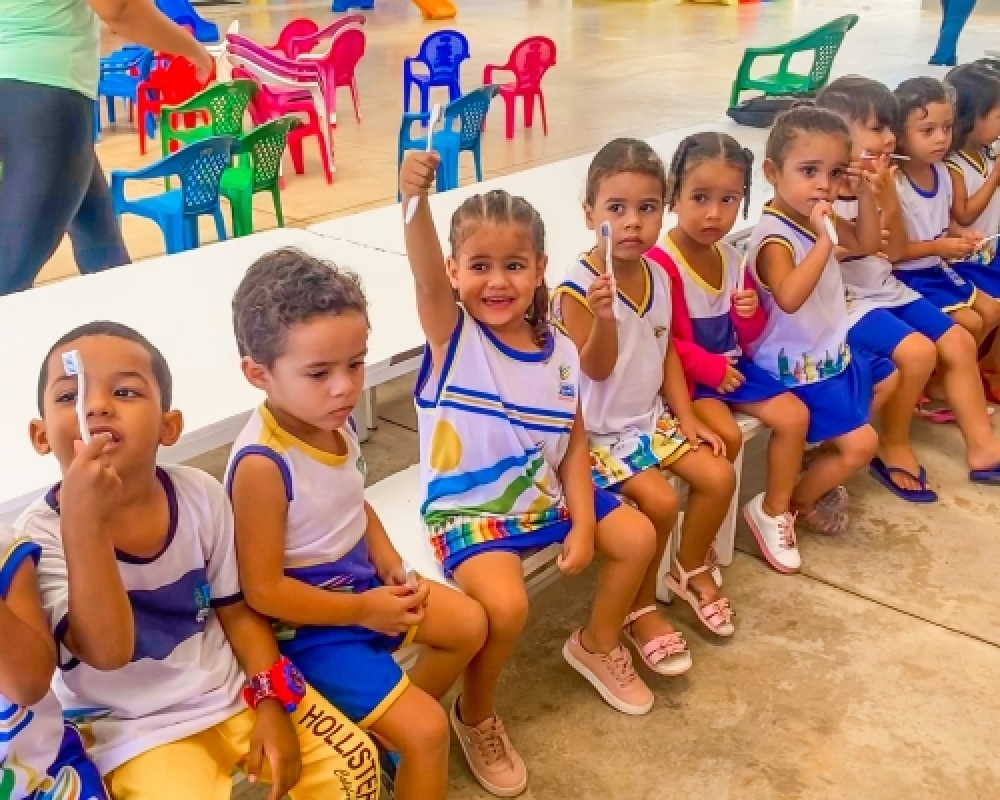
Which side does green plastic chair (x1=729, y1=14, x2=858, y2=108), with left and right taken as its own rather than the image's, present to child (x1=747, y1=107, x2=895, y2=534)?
left

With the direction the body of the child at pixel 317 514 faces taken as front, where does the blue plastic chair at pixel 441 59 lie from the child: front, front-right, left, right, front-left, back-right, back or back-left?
back-left

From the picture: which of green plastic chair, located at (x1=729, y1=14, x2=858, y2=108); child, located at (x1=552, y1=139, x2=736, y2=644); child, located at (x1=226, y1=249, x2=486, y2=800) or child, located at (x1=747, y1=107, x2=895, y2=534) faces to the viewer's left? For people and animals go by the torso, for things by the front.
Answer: the green plastic chair

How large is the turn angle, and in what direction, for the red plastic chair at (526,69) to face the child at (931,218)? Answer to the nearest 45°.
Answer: approximately 45° to its left

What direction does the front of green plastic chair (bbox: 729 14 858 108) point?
to the viewer's left

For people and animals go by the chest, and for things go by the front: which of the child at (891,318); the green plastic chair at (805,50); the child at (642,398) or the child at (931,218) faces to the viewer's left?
the green plastic chair

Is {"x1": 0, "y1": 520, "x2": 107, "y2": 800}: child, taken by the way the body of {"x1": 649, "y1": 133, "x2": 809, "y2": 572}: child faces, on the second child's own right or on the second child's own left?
on the second child's own right

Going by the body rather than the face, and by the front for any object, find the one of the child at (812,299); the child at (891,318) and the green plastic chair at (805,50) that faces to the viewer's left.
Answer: the green plastic chair

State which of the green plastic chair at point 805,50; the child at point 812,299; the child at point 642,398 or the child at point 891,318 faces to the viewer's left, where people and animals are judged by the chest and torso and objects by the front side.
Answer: the green plastic chair

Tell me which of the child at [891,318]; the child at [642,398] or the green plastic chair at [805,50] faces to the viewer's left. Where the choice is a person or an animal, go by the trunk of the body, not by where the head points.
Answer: the green plastic chair

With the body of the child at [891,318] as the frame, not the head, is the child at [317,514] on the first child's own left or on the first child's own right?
on the first child's own right

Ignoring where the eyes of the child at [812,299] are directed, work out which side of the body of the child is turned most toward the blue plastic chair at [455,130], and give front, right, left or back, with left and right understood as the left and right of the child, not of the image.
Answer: back
